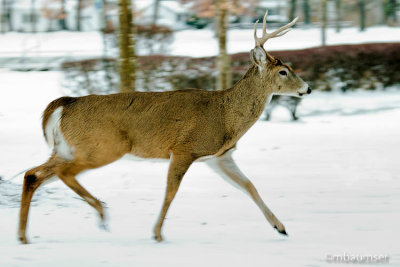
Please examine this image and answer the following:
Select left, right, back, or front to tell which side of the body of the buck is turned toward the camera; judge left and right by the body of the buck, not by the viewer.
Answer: right

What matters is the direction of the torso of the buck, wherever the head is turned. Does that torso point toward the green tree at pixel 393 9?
no
